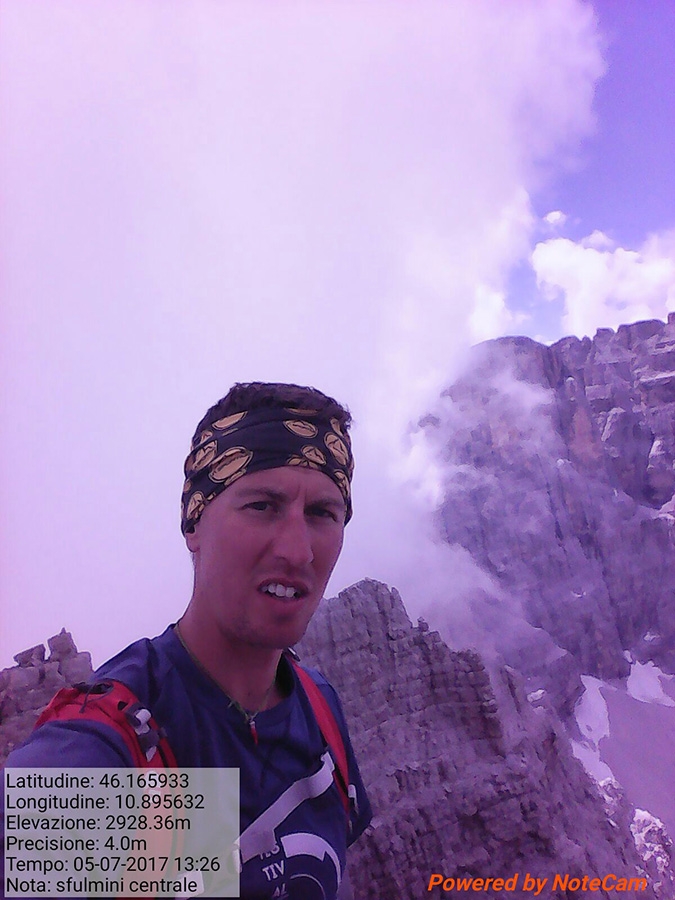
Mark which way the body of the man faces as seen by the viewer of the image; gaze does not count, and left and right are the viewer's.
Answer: facing the viewer and to the right of the viewer
